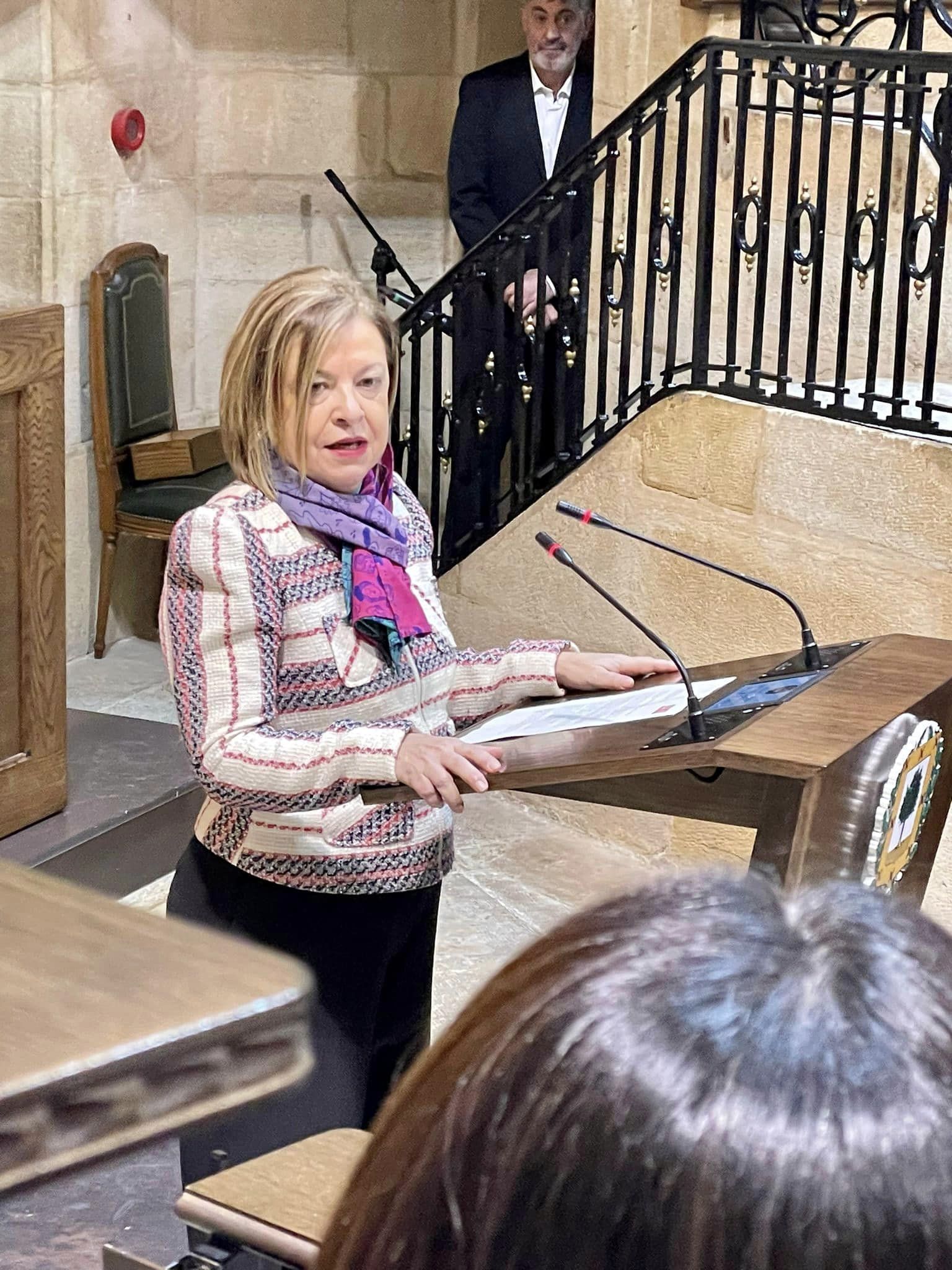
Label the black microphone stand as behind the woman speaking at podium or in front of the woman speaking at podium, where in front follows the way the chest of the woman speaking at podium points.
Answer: behind

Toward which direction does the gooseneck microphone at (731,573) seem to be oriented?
to the viewer's left

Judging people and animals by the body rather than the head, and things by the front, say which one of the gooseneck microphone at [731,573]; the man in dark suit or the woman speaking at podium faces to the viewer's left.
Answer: the gooseneck microphone

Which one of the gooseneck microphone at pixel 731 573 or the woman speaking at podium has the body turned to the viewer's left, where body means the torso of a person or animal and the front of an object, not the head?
the gooseneck microphone

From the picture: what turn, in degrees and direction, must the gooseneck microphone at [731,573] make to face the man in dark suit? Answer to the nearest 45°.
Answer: approximately 90° to its right

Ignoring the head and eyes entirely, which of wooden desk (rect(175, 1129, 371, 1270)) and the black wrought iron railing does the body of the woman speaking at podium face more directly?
the wooden desk

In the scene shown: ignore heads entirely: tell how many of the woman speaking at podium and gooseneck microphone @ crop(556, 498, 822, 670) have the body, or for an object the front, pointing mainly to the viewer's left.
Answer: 1

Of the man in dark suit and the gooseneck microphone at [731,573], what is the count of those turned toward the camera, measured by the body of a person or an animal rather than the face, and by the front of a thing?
1

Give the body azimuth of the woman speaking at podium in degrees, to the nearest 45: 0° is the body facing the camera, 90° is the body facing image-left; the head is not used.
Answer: approximately 315°

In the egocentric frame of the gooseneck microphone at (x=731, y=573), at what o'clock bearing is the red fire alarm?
The red fire alarm is roughly at 2 o'clock from the gooseneck microphone.

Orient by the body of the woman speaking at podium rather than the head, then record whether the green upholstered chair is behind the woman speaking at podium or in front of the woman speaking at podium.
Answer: behind

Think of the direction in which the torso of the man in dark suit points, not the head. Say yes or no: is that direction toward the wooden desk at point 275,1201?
yes
